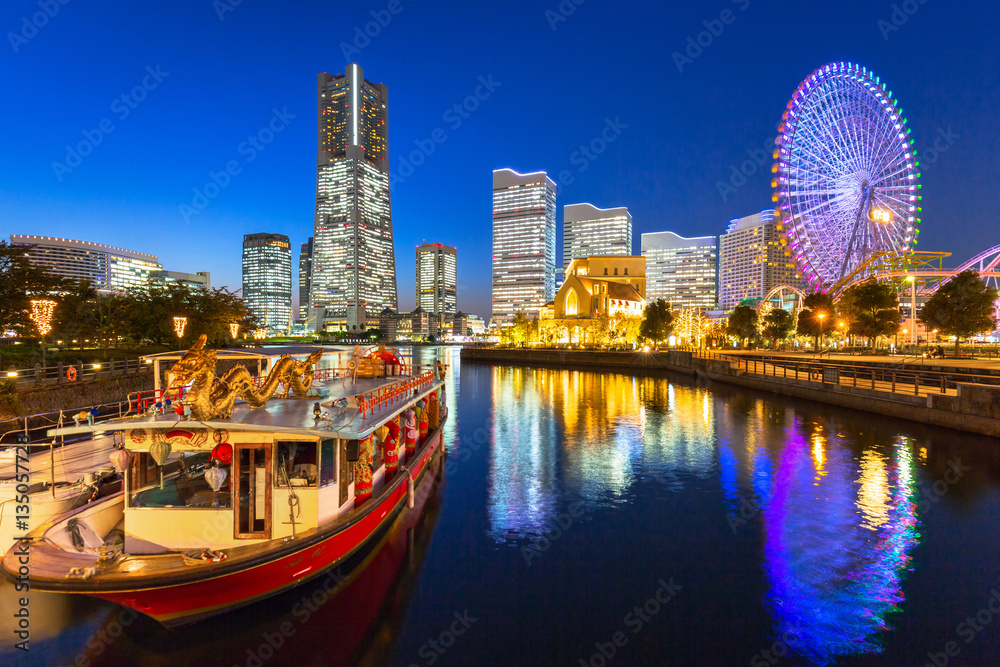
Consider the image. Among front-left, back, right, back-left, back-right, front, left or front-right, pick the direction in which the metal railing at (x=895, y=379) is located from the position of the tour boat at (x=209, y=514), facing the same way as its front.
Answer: back-left

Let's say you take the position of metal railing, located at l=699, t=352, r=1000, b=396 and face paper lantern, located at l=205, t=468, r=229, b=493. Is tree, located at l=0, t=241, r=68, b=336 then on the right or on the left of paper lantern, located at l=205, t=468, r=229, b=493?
right

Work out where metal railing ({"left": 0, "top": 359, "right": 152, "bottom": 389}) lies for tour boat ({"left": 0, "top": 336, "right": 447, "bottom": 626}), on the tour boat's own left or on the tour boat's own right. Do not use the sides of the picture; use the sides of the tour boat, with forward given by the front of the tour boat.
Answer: on the tour boat's own right

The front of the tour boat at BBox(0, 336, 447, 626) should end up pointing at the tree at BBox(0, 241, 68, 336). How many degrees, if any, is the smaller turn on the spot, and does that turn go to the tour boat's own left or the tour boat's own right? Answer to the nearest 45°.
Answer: approximately 135° to the tour boat's own right

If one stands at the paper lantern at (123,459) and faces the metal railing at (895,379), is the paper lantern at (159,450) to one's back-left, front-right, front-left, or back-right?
front-right
